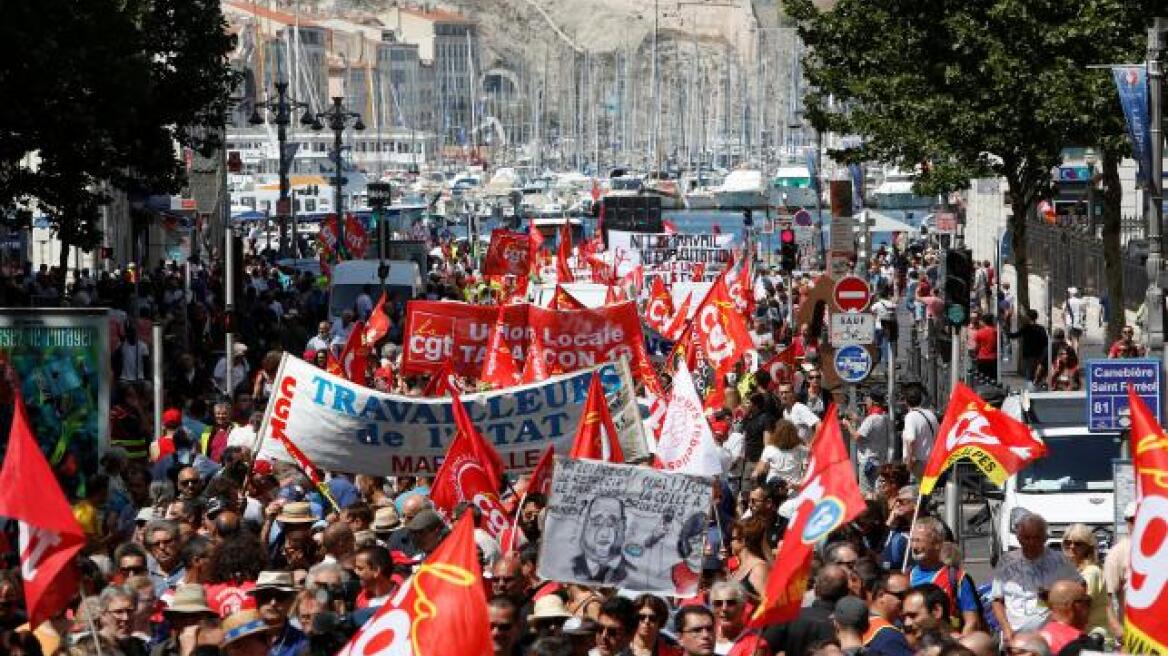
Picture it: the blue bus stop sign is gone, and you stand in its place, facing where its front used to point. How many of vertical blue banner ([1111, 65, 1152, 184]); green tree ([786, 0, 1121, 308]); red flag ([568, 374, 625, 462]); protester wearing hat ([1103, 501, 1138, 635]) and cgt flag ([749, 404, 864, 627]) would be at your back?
2

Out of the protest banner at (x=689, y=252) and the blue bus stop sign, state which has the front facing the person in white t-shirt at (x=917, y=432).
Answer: the protest banner

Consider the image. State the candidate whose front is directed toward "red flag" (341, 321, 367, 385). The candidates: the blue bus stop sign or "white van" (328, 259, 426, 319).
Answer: the white van

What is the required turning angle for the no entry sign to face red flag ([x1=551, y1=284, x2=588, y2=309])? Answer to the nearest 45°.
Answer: approximately 135° to its right

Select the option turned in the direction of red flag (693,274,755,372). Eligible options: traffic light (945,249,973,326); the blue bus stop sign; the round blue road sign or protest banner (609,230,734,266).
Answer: the protest banner

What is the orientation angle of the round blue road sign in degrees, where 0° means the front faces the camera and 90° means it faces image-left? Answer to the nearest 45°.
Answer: approximately 0°

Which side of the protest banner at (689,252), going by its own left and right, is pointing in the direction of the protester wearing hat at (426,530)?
front
